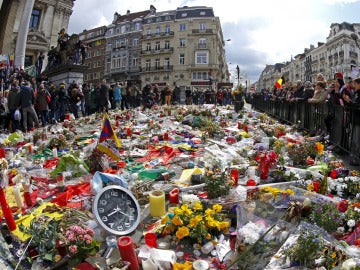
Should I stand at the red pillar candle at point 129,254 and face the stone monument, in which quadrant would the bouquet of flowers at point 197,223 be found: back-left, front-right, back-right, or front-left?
front-right

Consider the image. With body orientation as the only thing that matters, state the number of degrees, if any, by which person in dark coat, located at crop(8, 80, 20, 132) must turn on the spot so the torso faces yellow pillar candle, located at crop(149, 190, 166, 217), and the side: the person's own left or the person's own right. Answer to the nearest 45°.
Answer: approximately 90° to the person's own right

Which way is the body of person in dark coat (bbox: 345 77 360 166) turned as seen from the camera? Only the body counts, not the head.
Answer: to the viewer's left

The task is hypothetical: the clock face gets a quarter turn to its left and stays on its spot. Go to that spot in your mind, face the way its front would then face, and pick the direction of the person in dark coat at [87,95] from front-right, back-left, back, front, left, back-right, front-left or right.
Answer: left

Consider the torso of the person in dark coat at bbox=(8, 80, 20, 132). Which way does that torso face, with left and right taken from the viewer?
facing to the right of the viewer

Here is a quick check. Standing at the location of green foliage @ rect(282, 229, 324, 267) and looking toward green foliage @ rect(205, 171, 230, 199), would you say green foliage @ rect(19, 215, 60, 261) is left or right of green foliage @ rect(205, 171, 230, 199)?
left

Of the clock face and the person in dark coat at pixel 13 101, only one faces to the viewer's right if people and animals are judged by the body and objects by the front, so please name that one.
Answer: the person in dark coat

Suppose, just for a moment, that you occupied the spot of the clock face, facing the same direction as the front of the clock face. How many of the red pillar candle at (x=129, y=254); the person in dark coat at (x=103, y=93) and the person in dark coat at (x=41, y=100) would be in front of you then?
1

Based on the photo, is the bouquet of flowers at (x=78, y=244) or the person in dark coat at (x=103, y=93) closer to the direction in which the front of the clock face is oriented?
the bouquet of flowers

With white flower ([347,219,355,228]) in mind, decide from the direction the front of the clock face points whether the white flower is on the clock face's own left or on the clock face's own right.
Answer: on the clock face's own left

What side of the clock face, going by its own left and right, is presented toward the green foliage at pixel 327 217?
left

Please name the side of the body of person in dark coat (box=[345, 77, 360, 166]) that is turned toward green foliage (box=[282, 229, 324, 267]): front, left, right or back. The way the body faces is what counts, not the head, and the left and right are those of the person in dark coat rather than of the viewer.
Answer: left

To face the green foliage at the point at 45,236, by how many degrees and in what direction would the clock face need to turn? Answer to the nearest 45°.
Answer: approximately 45° to its right

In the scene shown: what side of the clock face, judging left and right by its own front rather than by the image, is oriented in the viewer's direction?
front
